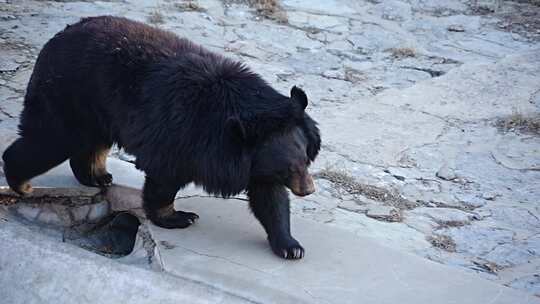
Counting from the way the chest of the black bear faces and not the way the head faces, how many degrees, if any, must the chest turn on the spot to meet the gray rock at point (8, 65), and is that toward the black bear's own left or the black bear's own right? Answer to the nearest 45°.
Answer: approximately 180°

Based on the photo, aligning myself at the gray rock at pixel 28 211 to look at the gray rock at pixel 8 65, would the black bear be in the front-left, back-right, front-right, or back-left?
back-right

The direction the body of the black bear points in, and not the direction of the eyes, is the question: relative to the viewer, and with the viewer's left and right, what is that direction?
facing the viewer and to the right of the viewer

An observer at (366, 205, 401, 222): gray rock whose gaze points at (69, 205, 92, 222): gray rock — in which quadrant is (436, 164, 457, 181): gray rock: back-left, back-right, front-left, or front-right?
back-right

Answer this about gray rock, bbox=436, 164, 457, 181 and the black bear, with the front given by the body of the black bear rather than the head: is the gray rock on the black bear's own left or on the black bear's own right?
on the black bear's own left

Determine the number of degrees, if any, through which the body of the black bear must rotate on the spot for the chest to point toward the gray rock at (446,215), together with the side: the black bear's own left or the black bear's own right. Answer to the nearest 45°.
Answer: approximately 45° to the black bear's own left

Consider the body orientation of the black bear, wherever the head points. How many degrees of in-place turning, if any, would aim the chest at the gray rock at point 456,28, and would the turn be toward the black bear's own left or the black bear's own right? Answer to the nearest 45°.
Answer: approximately 90° to the black bear's own left

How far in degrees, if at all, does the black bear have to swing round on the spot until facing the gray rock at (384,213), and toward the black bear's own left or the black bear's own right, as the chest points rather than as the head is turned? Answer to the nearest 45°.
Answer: approximately 45° to the black bear's own left
